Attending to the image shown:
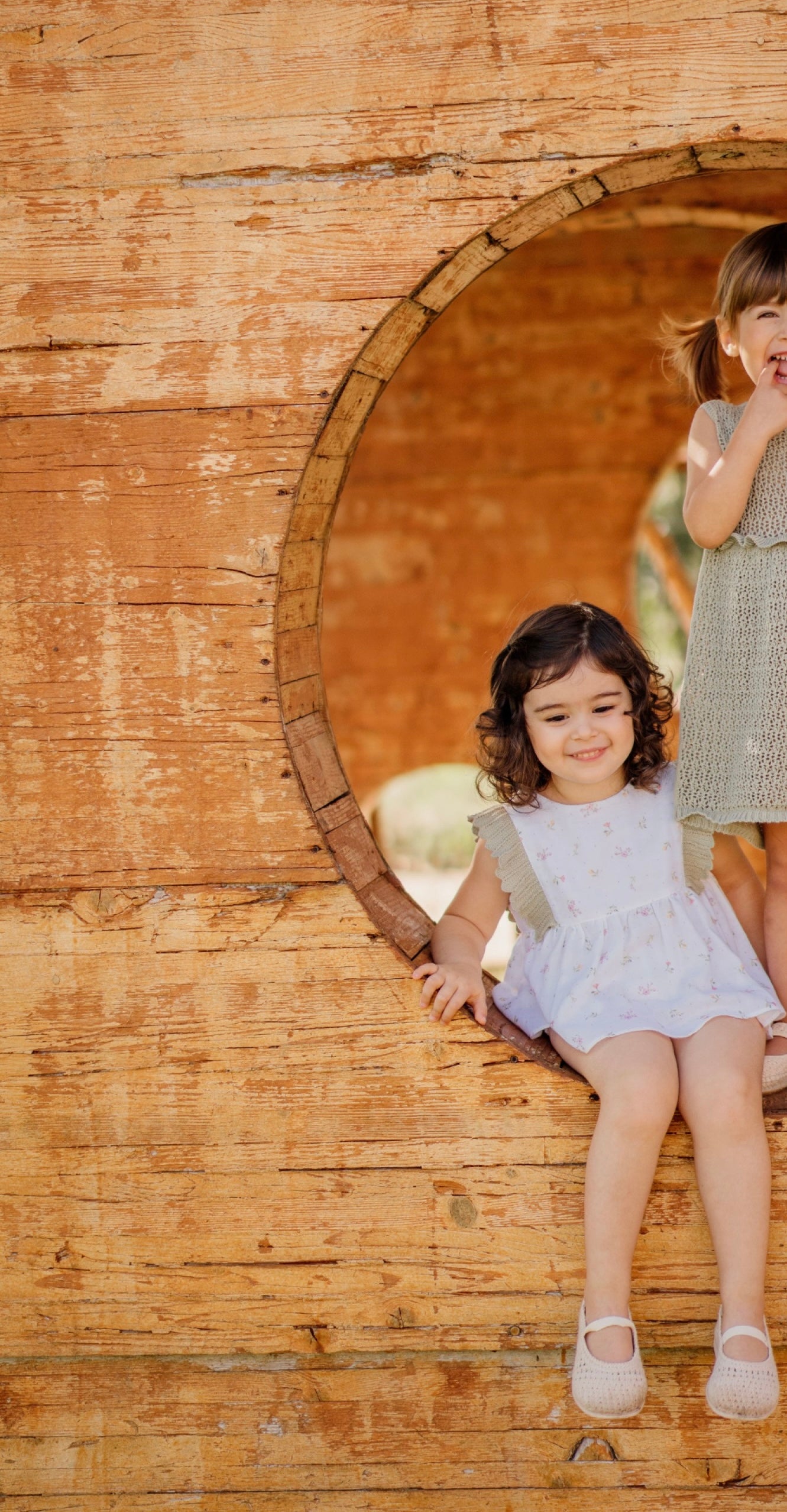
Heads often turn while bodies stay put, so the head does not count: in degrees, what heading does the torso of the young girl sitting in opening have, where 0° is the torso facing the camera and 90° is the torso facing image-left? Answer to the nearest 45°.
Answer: approximately 0°
